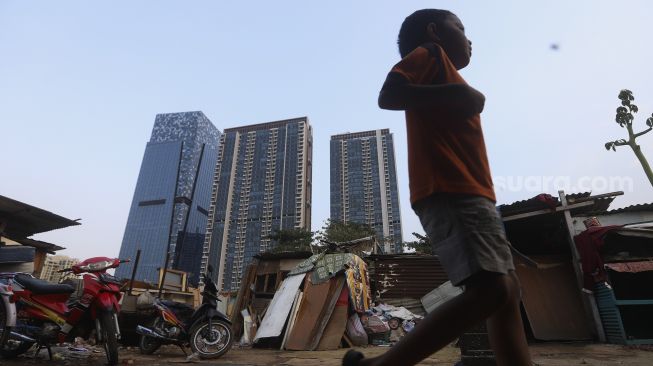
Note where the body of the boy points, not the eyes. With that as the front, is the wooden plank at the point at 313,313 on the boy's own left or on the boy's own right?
on the boy's own left

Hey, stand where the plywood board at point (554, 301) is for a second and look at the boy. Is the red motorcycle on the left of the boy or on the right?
right

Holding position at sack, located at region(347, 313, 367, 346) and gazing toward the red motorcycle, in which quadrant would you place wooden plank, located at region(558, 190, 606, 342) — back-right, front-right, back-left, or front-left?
back-left

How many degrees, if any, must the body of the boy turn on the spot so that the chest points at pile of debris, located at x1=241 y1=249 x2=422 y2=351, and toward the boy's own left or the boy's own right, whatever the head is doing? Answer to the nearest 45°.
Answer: approximately 90° to the boy's own left

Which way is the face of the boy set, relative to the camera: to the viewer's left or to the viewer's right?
to the viewer's right

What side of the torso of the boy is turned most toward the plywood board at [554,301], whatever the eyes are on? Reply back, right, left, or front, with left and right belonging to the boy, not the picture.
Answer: left

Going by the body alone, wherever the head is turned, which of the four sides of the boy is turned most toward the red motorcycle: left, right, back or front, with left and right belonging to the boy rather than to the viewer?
back

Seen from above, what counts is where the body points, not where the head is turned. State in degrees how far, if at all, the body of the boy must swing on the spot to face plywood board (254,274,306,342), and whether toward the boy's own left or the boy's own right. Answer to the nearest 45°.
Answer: approximately 135° to the boy's own left

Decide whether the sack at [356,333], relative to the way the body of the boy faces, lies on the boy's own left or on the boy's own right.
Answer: on the boy's own left

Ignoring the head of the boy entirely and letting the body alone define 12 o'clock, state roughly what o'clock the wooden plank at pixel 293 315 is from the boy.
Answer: The wooden plank is roughly at 8 o'clock from the boy.

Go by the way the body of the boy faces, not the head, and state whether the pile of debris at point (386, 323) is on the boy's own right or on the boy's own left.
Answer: on the boy's own left

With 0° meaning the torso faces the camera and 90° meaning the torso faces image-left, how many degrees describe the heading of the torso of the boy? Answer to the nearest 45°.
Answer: approximately 270°

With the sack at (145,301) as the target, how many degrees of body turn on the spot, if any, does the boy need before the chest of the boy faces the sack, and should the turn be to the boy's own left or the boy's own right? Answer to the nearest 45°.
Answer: approximately 135° to the boy's own left

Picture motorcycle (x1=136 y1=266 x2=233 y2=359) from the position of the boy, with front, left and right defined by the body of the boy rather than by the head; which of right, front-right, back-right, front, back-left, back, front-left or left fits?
back-left
